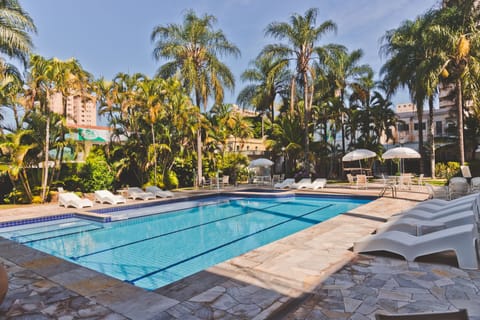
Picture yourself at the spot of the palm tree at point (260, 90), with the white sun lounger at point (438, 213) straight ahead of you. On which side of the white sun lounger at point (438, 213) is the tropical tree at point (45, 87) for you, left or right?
right

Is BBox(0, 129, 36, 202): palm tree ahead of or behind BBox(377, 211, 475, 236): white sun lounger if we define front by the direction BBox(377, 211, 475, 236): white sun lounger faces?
ahead

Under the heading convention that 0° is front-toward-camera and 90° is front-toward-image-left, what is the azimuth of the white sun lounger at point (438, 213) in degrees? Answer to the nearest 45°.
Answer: approximately 90°

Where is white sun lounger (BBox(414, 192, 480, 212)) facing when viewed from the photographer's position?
facing to the left of the viewer

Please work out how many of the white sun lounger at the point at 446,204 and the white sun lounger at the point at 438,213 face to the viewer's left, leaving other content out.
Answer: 2

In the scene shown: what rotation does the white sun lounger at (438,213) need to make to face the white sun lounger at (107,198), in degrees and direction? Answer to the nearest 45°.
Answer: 0° — it already faces it

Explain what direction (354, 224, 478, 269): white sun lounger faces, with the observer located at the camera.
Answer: facing to the left of the viewer

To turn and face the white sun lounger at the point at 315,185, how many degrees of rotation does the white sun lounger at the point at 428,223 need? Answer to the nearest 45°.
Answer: approximately 45° to its right

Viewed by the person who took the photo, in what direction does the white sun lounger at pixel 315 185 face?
facing the viewer and to the left of the viewer

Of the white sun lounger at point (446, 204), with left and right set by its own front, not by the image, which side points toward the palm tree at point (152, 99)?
front

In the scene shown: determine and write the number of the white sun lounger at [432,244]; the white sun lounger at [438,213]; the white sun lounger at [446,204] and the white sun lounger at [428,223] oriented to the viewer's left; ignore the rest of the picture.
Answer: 4

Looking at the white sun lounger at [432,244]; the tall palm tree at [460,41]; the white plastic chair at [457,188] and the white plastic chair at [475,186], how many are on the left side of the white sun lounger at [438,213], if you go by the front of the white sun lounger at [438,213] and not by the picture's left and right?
1

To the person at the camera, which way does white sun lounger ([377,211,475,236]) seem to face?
facing to the left of the viewer
